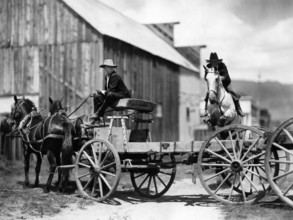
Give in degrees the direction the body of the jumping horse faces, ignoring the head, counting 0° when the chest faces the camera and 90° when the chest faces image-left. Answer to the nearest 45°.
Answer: approximately 45°

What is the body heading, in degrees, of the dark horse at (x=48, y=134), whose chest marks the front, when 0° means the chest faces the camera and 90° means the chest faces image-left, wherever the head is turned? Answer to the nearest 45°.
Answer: approximately 135°

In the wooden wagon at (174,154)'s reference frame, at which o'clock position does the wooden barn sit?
The wooden barn is roughly at 2 o'clock from the wooden wagon.

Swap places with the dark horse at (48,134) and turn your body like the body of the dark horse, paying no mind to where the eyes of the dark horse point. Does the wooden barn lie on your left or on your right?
on your right

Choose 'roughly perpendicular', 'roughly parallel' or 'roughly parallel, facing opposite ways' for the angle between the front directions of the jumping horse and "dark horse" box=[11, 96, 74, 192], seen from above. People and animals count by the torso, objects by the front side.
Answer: roughly perpendicular

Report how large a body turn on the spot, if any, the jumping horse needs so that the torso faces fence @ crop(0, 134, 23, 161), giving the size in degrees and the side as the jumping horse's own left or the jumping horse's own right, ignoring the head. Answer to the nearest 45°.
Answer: approximately 90° to the jumping horse's own right

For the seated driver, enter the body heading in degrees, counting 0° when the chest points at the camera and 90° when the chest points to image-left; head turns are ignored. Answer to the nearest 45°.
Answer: approximately 90°

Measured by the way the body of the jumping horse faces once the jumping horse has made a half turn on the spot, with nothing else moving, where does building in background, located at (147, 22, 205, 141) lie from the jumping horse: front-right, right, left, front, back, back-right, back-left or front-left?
front-left

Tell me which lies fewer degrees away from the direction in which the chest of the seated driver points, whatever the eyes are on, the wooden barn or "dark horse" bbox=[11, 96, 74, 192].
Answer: the dark horse

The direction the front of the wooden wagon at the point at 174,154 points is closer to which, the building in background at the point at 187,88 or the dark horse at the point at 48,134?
the dark horse

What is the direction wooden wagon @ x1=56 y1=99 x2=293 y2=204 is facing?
to the viewer's left

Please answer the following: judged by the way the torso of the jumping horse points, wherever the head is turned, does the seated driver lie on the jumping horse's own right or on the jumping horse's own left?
on the jumping horse's own right

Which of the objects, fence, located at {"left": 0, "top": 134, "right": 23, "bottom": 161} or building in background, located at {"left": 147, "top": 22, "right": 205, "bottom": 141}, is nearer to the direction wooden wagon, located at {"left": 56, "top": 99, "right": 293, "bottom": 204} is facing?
the fence

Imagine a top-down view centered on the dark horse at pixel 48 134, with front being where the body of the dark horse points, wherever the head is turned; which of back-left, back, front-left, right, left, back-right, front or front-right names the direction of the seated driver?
back

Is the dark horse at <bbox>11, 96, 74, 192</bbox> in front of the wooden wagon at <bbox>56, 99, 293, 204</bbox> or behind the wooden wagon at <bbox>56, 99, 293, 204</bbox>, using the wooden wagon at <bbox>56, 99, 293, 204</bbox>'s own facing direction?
in front
